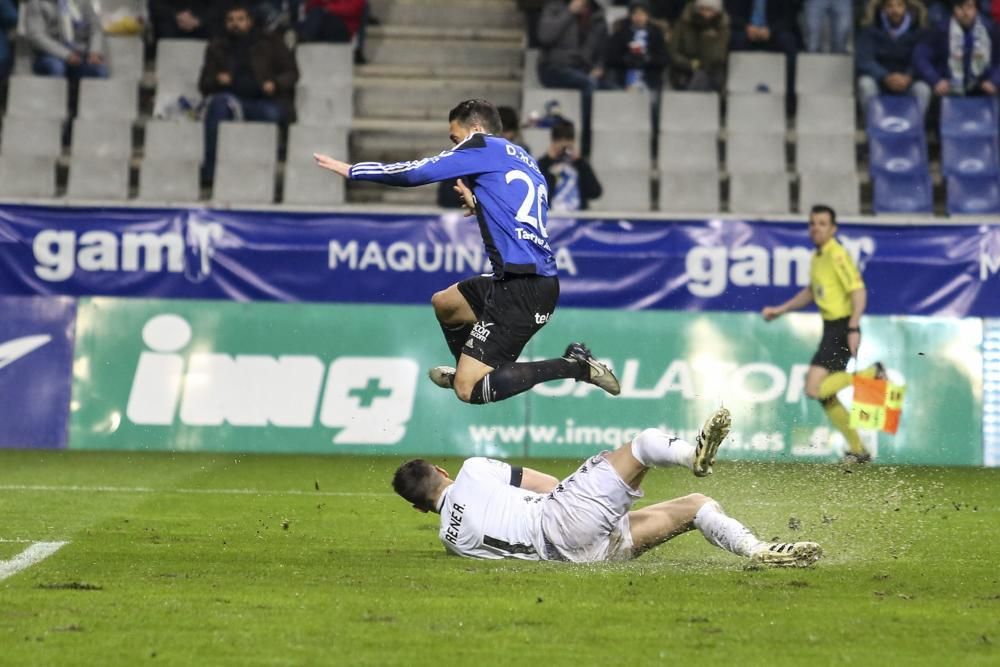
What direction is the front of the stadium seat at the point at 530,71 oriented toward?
toward the camera

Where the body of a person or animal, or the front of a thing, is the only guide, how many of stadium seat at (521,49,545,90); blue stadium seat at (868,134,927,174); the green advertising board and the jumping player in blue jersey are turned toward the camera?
3

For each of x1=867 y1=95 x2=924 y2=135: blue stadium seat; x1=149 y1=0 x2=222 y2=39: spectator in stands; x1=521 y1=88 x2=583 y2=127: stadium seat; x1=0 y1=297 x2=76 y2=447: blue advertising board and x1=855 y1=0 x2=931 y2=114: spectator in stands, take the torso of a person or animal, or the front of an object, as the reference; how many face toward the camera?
5

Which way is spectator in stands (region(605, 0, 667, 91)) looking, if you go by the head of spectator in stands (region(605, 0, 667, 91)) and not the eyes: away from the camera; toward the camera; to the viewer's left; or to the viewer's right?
toward the camera

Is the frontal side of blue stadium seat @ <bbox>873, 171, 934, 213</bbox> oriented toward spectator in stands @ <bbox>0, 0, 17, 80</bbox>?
no

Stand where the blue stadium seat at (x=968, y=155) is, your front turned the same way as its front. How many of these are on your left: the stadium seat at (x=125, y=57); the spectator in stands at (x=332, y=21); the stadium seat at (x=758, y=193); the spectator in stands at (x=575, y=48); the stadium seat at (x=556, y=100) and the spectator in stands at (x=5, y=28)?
0

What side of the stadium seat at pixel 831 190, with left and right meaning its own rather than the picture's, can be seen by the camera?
front

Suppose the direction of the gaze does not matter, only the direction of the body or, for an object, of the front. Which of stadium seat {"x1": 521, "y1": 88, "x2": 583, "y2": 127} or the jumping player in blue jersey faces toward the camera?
the stadium seat

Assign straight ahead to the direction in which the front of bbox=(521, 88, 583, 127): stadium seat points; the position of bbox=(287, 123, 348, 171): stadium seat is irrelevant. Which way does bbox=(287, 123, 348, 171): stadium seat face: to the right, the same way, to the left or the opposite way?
the same way

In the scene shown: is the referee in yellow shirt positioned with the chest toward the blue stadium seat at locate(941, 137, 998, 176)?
no

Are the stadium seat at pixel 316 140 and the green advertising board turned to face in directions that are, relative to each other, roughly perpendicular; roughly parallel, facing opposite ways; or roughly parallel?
roughly parallel

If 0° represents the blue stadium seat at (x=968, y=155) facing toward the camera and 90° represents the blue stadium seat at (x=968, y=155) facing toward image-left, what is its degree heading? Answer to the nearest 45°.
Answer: approximately 0°
